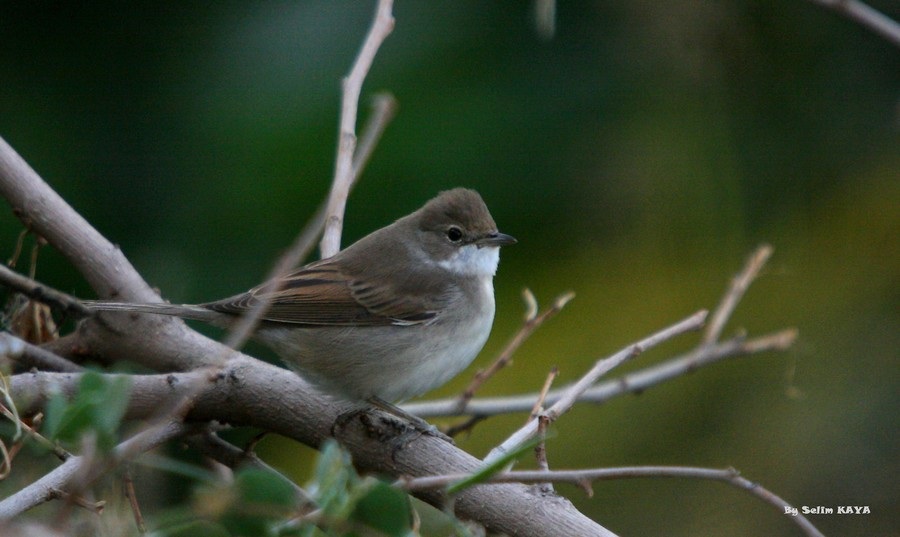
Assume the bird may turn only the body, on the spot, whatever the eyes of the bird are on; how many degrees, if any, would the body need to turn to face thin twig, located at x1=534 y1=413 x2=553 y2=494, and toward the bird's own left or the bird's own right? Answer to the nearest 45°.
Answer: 0° — it already faces it

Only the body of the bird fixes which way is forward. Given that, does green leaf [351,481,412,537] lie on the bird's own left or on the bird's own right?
on the bird's own right

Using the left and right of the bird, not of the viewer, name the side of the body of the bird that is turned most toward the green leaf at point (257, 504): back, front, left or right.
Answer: right

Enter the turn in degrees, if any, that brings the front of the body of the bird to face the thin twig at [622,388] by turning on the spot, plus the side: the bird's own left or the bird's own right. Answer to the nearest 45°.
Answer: approximately 45° to the bird's own right

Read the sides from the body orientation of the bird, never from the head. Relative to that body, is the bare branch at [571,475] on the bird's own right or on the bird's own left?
on the bird's own right

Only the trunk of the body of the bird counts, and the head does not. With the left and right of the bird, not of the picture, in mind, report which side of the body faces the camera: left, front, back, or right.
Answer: right

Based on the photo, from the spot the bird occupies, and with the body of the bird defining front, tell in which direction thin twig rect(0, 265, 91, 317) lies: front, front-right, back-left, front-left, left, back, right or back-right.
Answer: back-right
